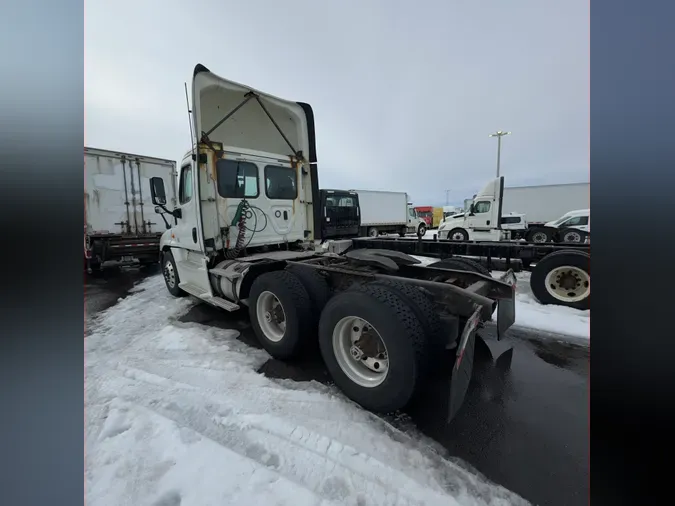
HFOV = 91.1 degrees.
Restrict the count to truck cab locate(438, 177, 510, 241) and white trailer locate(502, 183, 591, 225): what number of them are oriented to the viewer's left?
2

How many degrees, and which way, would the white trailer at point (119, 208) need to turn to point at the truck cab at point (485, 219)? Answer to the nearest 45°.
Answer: approximately 135° to its right

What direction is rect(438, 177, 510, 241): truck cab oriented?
to the viewer's left

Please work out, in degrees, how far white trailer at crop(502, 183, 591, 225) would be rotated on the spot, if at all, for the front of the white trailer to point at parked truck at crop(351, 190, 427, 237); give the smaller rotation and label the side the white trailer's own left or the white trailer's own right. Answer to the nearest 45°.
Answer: approximately 45° to the white trailer's own left

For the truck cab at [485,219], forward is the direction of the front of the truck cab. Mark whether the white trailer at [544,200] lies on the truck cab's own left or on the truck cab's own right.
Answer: on the truck cab's own right

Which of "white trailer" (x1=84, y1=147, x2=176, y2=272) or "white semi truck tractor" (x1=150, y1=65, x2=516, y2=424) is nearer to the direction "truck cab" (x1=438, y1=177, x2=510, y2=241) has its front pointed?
the white trailer

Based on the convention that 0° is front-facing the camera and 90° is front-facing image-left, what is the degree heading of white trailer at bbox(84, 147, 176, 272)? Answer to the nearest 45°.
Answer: approximately 135°

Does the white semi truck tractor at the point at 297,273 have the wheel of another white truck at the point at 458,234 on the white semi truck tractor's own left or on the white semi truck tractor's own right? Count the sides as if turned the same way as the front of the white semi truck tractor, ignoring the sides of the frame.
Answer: on the white semi truck tractor's own right

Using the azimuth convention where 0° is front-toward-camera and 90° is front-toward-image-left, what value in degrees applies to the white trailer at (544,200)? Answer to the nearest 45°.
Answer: approximately 90°

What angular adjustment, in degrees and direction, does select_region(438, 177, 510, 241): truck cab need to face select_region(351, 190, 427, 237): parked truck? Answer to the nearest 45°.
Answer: approximately 45° to its right
